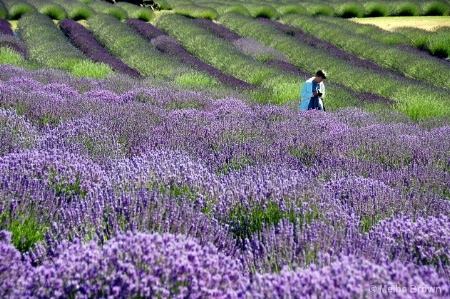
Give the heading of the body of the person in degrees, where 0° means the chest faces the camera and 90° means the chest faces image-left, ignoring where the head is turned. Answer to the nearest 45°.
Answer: approximately 315°

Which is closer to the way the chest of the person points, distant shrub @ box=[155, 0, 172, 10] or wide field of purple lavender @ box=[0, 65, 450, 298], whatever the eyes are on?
the wide field of purple lavender

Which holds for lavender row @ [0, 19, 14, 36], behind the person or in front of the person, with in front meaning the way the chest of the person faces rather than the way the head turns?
behind

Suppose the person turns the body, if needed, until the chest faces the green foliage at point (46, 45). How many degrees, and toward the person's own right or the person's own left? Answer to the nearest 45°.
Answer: approximately 180°

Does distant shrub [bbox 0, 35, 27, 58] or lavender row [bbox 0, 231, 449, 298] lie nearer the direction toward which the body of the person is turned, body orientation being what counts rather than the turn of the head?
the lavender row

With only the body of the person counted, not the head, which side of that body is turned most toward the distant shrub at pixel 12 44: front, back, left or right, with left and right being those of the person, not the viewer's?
back

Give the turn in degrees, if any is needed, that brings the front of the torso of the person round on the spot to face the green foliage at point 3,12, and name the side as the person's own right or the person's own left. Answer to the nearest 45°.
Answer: approximately 180°

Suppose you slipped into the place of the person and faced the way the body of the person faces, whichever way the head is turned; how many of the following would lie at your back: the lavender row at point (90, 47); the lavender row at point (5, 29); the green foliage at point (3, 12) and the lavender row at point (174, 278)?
3

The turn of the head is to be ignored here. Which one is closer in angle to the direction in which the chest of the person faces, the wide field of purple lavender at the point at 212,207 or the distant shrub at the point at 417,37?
the wide field of purple lavender

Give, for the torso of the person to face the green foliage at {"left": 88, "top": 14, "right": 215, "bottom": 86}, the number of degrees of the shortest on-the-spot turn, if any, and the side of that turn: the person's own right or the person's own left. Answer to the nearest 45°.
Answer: approximately 180°
